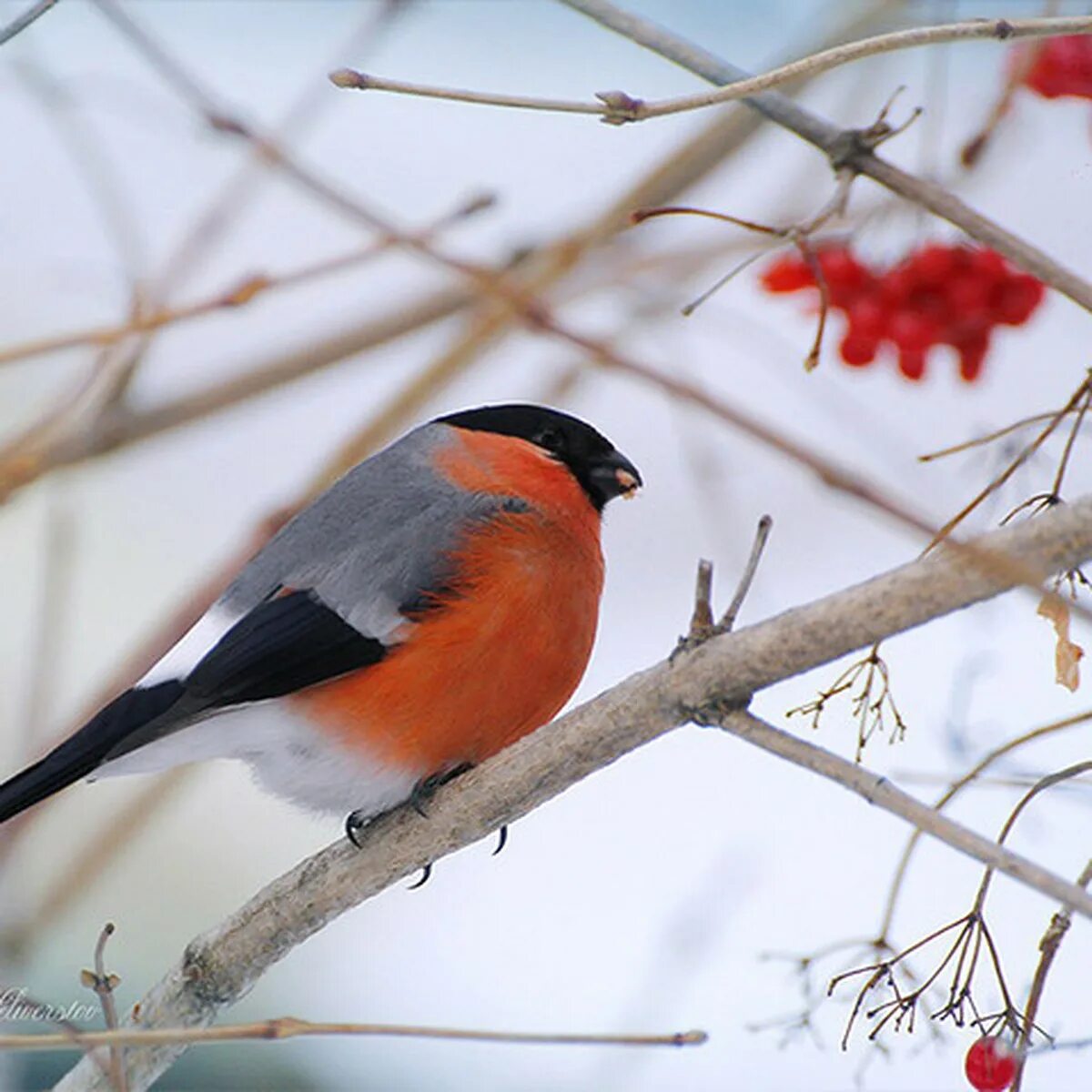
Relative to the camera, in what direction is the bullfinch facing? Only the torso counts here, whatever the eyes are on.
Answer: to the viewer's right
